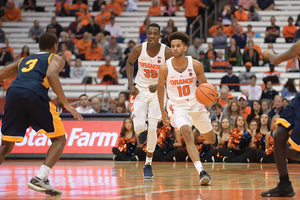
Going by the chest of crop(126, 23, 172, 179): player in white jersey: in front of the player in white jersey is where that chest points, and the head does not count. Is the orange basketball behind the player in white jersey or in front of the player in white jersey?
in front

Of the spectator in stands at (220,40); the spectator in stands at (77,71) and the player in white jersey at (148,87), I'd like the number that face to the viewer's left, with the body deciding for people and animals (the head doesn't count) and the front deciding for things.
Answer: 0

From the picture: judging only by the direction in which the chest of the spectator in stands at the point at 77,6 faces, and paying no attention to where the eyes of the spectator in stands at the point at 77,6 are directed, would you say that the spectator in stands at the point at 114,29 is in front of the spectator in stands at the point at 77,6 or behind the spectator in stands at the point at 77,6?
in front

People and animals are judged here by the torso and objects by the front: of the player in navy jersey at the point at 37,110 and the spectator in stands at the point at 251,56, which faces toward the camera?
the spectator in stands

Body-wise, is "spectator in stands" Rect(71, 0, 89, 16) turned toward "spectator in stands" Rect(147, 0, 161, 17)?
no

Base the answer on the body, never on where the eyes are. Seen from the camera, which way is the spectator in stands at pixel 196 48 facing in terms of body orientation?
toward the camera

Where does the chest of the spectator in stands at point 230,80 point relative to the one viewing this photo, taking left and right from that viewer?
facing the viewer

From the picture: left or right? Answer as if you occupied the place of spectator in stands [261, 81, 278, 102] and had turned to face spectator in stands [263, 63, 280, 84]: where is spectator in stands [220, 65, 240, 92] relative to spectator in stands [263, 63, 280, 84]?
left

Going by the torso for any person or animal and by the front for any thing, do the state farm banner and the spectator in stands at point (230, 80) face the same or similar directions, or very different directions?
same or similar directions

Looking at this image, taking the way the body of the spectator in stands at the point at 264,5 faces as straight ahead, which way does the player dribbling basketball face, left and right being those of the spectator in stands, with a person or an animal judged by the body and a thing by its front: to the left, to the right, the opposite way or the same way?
the same way

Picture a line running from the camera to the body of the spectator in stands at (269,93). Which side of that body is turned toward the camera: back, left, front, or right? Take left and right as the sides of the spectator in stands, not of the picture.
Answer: front

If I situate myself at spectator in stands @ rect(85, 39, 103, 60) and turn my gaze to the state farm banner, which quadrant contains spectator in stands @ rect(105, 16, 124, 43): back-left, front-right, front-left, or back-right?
back-left

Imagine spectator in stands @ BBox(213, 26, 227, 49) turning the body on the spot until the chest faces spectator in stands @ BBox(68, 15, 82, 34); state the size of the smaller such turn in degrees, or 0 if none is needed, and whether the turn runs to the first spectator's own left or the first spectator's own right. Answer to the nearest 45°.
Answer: approximately 90° to the first spectator's own right

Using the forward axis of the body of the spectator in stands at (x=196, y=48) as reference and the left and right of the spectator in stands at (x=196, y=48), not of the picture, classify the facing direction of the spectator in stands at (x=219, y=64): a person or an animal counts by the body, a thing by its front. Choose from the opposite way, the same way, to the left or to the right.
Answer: the same way

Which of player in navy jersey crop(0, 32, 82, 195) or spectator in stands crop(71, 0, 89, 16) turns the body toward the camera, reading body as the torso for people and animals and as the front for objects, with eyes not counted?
the spectator in stands

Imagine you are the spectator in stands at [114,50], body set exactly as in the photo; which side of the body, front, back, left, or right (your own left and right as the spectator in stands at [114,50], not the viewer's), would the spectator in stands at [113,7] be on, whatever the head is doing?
back

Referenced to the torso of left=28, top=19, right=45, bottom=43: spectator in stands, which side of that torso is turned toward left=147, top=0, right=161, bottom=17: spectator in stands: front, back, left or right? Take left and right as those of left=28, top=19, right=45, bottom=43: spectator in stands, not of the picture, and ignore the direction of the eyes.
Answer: left

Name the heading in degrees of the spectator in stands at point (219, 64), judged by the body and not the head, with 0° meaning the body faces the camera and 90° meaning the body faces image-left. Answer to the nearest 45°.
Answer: approximately 0°

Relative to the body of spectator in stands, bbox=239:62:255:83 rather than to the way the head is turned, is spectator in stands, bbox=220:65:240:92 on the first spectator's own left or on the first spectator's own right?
on the first spectator's own right

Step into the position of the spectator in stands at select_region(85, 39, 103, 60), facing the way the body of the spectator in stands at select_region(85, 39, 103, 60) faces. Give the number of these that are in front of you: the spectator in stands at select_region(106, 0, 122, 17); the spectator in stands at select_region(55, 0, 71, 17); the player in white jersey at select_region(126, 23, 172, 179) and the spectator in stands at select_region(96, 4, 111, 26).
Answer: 1

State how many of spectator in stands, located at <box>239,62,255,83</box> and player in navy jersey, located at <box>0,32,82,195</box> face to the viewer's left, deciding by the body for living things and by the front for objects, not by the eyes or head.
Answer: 0
